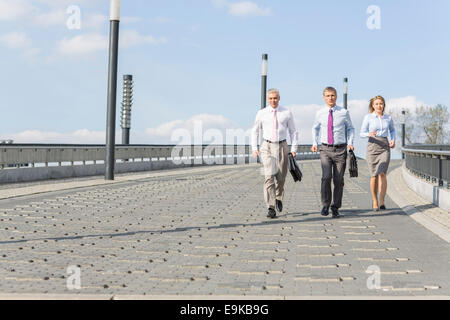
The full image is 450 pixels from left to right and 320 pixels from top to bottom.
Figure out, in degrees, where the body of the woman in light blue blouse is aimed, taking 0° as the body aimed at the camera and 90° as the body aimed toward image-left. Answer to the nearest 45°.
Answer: approximately 0°

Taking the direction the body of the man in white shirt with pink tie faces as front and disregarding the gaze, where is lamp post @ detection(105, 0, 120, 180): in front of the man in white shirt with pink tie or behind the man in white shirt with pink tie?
behind

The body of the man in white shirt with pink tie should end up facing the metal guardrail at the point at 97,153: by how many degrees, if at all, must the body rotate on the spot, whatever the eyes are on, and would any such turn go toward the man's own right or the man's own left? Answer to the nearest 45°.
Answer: approximately 135° to the man's own right

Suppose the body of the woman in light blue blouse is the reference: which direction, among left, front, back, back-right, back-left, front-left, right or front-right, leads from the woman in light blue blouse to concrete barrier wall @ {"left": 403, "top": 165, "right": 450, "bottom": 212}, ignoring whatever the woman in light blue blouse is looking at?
back-left

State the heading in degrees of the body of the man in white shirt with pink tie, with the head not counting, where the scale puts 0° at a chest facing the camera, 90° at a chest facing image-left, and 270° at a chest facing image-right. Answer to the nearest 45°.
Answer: approximately 0°

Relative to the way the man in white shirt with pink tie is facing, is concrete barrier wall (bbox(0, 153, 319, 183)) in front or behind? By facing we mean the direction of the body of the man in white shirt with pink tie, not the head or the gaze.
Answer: behind

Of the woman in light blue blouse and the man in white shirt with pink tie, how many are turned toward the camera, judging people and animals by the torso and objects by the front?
2
